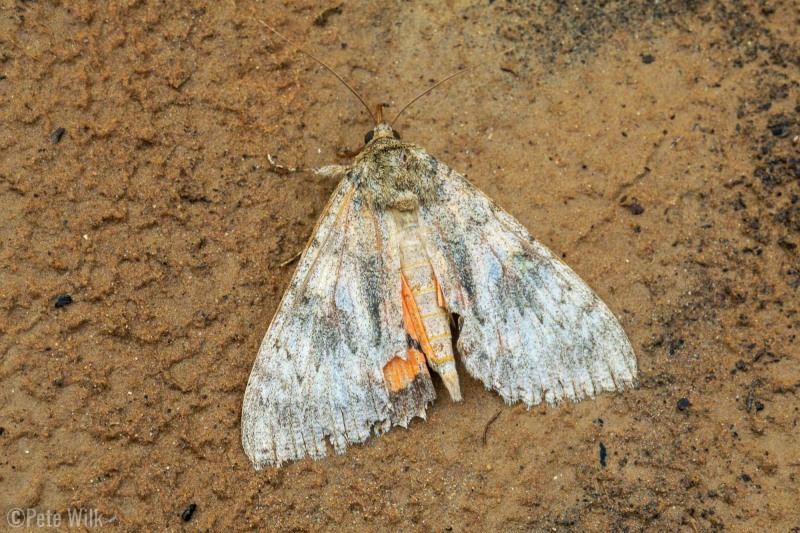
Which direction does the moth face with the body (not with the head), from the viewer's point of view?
away from the camera

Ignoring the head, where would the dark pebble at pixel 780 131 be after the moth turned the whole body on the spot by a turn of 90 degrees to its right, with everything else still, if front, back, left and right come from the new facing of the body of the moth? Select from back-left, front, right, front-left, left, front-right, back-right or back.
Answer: front

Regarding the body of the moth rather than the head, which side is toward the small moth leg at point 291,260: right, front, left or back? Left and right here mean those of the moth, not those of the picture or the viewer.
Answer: left

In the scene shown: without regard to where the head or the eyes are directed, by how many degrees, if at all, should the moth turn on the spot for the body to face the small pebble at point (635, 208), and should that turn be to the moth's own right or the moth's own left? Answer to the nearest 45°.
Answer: approximately 90° to the moth's own right

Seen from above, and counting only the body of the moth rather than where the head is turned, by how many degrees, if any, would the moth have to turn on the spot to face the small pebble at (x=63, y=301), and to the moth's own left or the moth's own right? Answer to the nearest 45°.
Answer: approximately 90° to the moth's own left

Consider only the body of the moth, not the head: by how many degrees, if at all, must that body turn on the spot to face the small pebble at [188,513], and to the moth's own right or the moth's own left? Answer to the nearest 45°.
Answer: approximately 90° to the moth's own left

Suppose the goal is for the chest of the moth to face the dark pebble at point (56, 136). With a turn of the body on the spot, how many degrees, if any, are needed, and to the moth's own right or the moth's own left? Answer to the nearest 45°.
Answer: approximately 90° to the moth's own left

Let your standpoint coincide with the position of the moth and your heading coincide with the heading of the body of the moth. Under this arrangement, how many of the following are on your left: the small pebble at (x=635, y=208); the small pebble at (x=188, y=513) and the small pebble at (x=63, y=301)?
2
